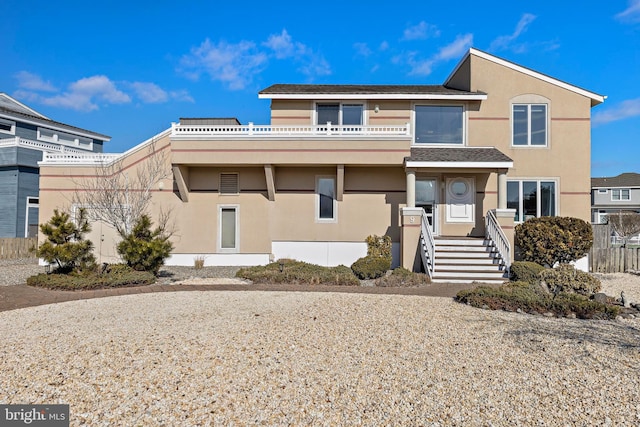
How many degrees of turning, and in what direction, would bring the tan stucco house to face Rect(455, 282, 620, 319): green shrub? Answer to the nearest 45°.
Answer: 0° — it already faces it

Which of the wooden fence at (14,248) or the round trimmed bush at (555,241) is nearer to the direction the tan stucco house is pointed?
the round trimmed bush

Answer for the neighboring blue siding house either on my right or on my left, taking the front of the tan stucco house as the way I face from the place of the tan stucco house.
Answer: on my right

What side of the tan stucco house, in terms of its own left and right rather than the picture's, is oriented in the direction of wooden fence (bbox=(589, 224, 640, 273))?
left

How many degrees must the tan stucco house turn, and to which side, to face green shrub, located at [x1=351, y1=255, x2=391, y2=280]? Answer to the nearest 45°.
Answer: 0° — it already faces it

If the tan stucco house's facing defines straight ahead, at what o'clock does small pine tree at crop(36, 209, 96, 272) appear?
The small pine tree is roughly at 2 o'clock from the tan stucco house.

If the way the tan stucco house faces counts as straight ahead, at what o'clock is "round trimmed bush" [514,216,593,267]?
The round trimmed bush is roughly at 10 o'clock from the tan stucco house.

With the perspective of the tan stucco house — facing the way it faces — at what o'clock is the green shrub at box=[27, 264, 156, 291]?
The green shrub is roughly at 2 o'clock from the tan stucco house.

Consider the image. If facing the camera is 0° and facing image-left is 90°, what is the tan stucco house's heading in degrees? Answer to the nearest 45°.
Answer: approximately 0°

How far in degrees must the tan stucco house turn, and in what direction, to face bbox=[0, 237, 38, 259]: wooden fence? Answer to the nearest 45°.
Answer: approximately 90° to its right

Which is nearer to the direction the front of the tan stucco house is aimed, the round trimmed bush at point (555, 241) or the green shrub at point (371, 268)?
the green shrub

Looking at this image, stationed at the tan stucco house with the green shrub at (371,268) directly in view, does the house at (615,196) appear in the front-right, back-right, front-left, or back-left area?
back-left
